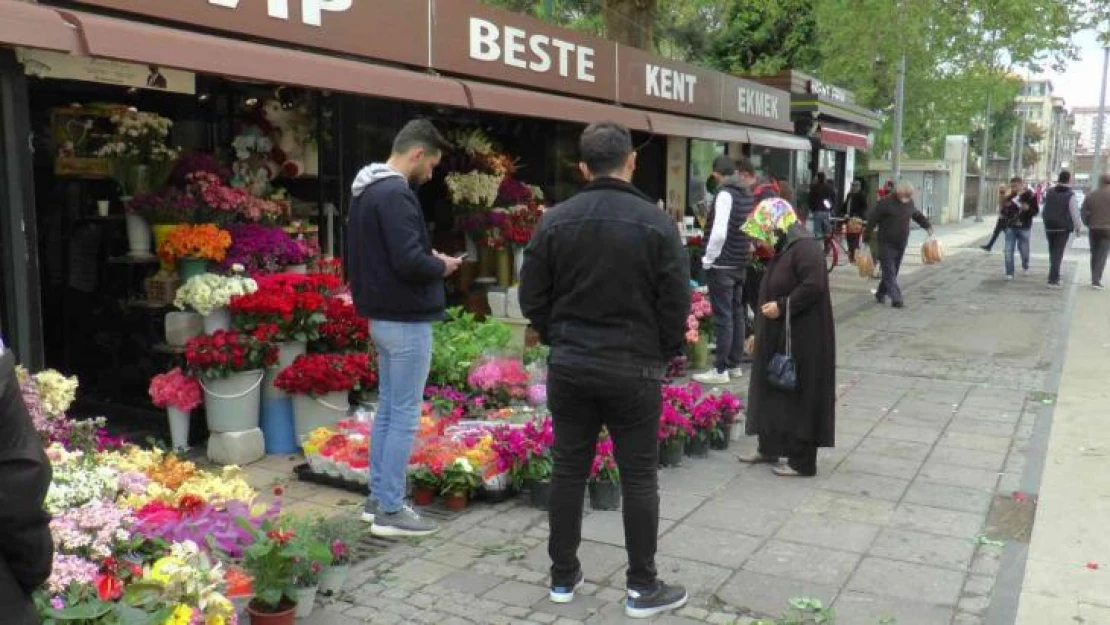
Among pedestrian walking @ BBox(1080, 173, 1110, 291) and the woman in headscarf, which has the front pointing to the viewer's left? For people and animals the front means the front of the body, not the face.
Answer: the woman in headscarf

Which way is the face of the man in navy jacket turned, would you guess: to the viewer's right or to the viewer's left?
to the viewer's right

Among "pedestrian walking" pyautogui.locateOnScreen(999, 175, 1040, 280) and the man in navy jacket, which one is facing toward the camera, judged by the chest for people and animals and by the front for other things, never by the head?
the pedestrian walking

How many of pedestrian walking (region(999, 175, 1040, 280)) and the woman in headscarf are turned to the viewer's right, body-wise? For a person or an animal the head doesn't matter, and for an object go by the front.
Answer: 0

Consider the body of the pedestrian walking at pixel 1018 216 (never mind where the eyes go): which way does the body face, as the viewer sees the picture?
toward the camera

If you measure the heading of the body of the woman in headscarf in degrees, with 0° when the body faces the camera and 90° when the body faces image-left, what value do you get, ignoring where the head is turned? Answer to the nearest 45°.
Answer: approximately 90°

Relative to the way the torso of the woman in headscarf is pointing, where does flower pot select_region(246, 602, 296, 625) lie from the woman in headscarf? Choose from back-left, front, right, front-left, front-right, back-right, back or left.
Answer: front-left

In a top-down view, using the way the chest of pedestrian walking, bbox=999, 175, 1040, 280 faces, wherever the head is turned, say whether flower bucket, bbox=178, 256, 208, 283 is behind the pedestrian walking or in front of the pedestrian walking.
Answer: in front

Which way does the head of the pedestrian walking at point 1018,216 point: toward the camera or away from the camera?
toward the camera

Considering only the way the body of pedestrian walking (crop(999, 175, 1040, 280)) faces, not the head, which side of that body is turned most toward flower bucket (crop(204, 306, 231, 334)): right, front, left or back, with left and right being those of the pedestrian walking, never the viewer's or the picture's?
front

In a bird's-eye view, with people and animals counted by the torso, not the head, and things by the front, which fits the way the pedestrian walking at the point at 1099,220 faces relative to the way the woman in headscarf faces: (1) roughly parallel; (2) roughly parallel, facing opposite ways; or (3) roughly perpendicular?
roughly perpendicular
